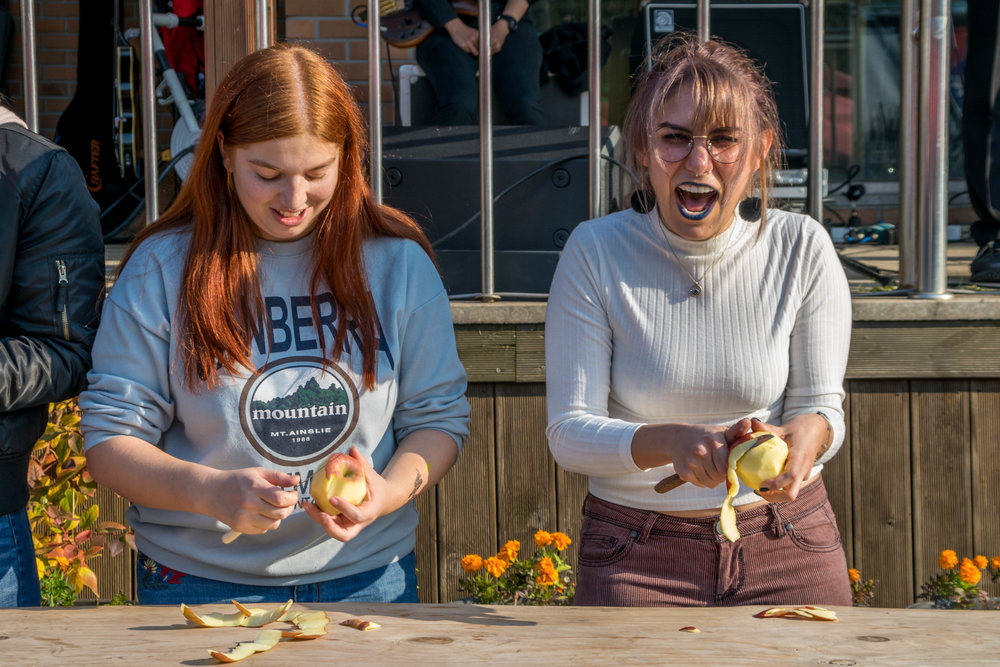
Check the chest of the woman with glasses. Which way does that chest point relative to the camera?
toward the camera

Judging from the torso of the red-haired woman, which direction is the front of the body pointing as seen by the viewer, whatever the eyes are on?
toward the camera

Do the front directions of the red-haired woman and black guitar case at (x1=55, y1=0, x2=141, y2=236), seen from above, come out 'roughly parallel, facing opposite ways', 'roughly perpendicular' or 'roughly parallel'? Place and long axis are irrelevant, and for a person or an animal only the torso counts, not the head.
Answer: roughly parallel

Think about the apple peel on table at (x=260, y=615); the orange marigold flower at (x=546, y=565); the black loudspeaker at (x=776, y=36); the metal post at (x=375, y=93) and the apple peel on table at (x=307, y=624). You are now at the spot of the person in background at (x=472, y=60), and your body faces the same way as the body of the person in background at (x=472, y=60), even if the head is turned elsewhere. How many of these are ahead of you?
4

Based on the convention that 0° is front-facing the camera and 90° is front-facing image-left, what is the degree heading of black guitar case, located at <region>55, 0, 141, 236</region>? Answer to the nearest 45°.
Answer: approximately 0°

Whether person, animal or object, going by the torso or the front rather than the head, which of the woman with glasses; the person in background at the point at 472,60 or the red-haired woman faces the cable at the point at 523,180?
the person in background

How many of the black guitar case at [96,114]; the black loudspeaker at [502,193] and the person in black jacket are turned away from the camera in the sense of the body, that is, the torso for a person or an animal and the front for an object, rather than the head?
1

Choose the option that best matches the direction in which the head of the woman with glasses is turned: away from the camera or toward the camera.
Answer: toward the camera

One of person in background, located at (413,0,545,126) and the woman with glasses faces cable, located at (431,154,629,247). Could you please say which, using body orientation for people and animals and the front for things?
the person in background

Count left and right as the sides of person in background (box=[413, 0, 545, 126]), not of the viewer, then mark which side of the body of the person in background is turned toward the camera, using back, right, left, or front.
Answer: front

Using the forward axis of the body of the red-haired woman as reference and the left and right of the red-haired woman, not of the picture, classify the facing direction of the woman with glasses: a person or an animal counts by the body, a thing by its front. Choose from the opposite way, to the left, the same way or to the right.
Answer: the same way

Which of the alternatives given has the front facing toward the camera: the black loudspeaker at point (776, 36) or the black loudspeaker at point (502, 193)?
the black loudspeaker at point (776, 36)

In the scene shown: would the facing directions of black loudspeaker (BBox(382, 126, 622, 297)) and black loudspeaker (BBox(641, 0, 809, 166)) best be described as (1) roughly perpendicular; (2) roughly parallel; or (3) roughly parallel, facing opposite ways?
roughly parallel, facing opposite ways

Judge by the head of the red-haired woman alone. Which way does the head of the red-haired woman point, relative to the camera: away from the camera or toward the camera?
toward the camera

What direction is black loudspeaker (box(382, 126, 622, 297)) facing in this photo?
away from the camera

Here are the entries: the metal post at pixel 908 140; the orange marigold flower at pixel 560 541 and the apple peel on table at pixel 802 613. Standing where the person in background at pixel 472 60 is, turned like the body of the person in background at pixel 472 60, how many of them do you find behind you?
0

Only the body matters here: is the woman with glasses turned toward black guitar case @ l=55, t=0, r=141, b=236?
no

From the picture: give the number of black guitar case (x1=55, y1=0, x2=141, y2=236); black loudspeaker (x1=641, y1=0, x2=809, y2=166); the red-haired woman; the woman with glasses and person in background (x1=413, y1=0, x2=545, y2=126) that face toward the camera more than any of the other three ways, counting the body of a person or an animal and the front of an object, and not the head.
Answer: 5
